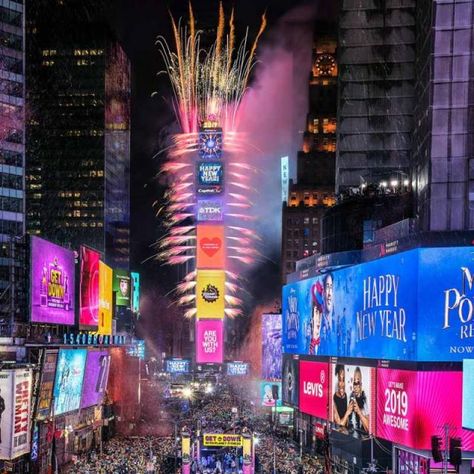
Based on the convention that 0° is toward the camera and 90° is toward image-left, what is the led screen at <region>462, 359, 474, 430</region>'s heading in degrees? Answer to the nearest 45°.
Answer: approximately 45°

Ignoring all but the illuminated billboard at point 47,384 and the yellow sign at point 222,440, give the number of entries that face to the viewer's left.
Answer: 0

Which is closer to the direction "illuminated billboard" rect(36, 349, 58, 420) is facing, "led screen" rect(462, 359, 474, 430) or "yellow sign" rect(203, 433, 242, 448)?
the led screen

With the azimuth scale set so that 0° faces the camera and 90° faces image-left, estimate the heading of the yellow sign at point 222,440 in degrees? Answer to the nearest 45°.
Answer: approximately 0°

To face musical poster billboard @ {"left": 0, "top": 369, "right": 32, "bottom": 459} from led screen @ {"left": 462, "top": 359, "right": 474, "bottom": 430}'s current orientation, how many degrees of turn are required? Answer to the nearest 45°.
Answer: approximately 45° to its right

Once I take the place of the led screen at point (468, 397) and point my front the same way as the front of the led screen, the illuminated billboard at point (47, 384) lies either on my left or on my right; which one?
on my right

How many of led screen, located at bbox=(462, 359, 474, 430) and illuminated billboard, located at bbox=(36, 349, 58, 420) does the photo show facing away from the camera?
0

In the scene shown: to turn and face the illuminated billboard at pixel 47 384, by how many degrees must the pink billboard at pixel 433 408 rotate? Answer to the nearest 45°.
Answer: approximately 45° to its right
